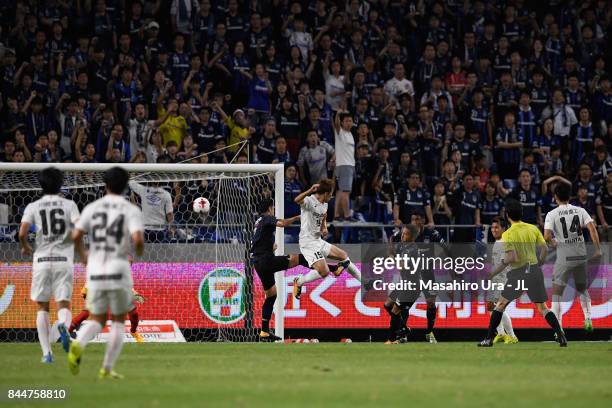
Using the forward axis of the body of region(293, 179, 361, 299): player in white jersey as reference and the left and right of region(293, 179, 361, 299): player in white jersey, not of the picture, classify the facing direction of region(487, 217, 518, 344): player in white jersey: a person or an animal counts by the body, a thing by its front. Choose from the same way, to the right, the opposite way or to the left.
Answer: to the right

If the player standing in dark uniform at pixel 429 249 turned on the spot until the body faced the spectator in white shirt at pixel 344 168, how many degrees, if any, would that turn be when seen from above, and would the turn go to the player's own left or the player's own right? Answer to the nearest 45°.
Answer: approximately 180°

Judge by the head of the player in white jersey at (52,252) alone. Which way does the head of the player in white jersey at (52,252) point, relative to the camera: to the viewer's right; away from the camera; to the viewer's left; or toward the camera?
away from the camera

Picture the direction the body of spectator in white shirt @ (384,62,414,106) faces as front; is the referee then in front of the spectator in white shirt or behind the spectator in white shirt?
in front

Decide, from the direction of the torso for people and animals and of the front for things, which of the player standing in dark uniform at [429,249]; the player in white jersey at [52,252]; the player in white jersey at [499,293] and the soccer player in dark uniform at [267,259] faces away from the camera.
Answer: the player in white jersey at [52,252]

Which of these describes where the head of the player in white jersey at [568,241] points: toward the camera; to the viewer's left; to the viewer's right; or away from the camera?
away from the camera

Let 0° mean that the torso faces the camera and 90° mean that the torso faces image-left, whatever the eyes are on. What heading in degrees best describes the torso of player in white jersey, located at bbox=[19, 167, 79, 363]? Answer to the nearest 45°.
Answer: approximately 180°

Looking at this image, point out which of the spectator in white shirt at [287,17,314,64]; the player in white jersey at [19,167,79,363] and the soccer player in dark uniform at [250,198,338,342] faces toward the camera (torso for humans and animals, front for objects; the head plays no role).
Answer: the spectator in white shirt

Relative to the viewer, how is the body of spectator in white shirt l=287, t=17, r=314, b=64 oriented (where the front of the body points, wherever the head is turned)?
toward the camera

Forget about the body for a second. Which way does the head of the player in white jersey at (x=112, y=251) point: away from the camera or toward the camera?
away from the camera
